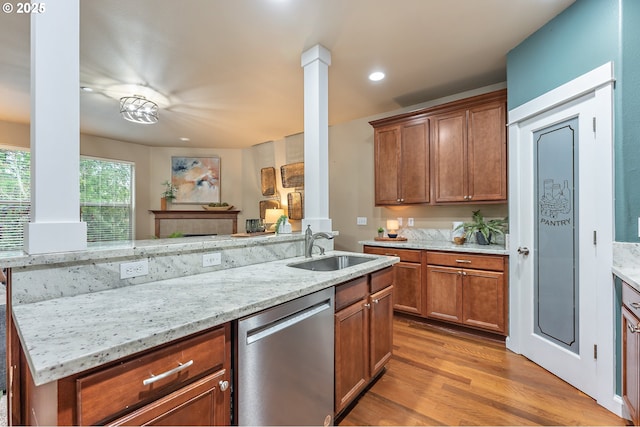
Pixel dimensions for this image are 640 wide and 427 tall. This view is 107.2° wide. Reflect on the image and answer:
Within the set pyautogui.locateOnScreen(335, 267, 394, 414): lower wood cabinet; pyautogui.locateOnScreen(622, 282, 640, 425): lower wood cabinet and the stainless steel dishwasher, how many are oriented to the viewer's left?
1

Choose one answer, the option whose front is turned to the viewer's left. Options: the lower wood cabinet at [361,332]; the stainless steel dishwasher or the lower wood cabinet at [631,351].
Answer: the lower wood cabinet at [631,351]

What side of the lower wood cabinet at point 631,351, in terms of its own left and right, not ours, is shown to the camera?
left

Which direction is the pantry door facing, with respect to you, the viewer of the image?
facing the viewer and to the left of the viewer

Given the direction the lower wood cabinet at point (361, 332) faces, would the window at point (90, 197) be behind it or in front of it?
behind

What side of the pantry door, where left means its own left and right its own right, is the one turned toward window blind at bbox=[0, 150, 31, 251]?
front

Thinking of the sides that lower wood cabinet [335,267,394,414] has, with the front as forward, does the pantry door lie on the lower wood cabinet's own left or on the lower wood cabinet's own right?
on the lower wood cabinet's own left

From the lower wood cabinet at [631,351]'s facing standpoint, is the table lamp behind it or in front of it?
in front

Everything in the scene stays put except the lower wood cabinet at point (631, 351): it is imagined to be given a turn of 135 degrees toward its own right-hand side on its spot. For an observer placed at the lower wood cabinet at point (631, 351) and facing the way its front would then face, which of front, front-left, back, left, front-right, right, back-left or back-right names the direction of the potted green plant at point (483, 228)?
left

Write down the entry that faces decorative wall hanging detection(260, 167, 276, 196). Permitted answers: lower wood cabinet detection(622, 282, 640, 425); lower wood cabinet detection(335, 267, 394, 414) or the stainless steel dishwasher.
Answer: lower wood cabinet detection(622, 282, 640, 425)
